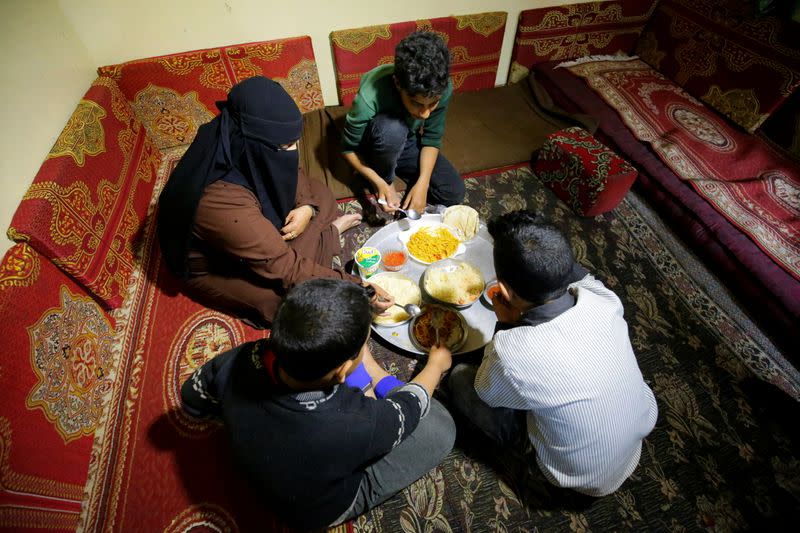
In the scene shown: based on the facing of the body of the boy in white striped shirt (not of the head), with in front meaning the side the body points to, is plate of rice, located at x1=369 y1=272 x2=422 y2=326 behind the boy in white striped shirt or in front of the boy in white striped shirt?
in front

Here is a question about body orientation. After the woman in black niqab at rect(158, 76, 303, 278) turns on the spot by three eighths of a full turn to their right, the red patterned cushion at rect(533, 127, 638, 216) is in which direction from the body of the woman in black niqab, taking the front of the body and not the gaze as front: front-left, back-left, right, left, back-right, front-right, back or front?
back-left

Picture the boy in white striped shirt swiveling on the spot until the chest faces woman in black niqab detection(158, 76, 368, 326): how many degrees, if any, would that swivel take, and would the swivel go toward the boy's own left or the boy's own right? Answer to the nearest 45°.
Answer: approximately 45° to the boy's own left

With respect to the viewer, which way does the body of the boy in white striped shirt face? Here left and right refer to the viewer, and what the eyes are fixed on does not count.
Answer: facing away from the viewer and to the left of the viewer

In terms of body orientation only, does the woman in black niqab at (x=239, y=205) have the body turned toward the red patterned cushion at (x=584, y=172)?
yes

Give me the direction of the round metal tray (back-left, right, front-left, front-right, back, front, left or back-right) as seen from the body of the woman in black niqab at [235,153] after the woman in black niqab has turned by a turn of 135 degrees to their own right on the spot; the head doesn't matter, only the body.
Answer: left

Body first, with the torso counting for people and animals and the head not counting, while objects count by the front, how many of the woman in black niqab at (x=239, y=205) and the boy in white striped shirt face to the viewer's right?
1

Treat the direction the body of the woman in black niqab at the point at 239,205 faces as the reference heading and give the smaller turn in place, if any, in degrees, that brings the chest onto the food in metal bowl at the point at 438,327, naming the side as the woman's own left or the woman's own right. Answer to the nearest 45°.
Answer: approximately 45° to the woman's own right

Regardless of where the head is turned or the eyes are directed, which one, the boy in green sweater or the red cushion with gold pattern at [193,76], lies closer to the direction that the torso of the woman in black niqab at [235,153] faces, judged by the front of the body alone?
the boy in green sweater

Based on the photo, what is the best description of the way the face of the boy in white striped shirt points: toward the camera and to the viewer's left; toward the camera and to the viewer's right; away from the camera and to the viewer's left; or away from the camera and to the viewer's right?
away from the camera and to the viewer's left

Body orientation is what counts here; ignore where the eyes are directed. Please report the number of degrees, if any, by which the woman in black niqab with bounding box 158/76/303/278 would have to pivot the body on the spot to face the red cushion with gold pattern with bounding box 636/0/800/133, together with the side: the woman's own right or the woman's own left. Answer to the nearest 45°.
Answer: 0° — they already face it

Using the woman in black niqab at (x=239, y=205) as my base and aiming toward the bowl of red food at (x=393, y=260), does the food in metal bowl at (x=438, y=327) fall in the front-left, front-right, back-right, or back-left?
front-right

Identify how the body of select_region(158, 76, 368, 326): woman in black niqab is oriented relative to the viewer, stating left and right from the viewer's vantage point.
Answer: facing to the right of the viewer
